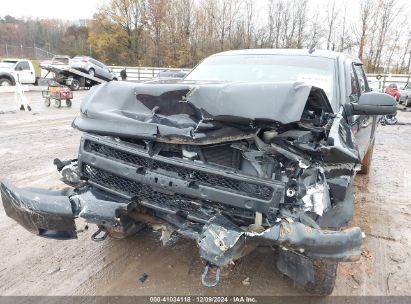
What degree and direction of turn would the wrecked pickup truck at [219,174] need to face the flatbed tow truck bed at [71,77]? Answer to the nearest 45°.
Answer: approximately 135° to its right

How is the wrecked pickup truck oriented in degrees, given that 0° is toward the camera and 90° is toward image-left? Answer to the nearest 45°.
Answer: approximately 45°

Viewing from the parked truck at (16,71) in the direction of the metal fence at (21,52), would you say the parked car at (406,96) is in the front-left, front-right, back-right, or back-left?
back-right

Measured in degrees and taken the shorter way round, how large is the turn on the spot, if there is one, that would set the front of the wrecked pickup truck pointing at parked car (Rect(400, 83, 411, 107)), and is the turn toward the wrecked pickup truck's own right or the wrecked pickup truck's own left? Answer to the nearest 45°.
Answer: approximately 180°

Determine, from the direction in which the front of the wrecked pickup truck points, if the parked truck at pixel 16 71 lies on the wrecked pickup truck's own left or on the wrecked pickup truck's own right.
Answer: on the wrecked pickup truck's own right

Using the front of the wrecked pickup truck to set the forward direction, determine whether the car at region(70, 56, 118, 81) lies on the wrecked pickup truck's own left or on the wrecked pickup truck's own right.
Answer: on the wrecked pickup truck's own right
